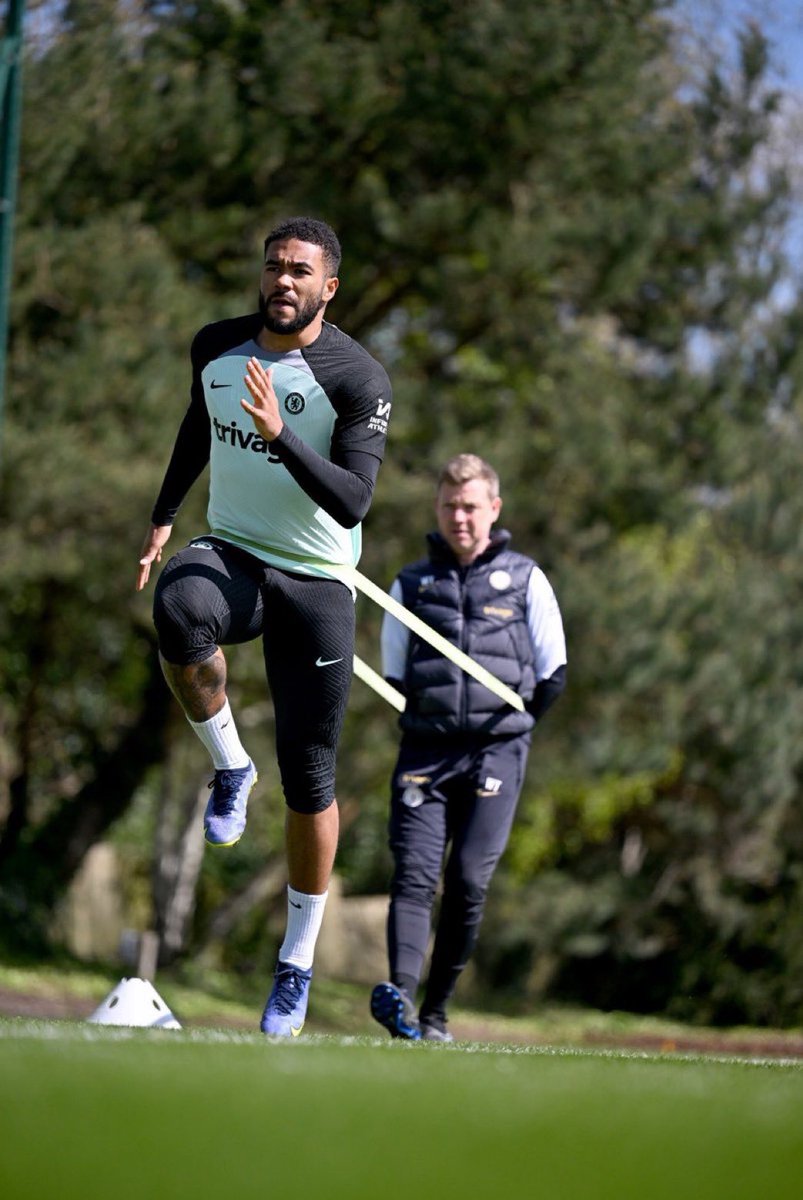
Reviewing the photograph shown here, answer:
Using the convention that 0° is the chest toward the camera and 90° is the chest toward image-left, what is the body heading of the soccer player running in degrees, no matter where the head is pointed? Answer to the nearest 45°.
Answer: approximately 45°

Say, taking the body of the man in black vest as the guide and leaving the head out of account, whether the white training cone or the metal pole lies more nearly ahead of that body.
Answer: the white training cone

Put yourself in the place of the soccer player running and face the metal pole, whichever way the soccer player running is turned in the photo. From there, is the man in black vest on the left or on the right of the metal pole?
right

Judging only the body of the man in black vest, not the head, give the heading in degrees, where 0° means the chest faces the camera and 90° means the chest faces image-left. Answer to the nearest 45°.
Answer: approximately 0°
